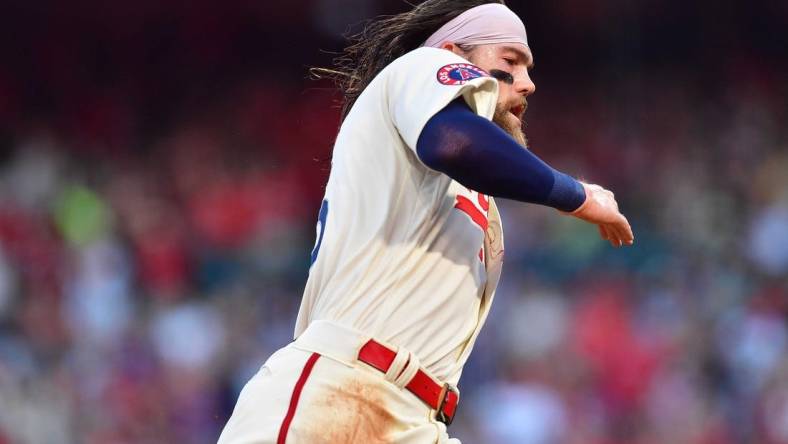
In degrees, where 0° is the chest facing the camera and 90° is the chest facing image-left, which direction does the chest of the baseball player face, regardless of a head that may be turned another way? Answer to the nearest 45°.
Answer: approximately 270°

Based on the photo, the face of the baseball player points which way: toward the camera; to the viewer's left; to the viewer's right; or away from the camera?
to the viewer's right
